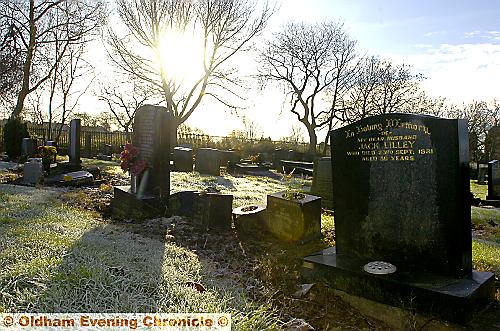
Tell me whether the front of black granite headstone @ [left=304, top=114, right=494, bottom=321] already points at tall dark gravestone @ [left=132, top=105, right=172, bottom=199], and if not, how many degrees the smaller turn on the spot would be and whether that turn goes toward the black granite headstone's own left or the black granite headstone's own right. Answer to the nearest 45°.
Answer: approximately 90° to the black granite headstone's own right

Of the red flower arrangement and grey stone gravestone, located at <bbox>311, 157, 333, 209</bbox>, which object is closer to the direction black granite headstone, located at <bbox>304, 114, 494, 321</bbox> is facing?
the red flower arrangement

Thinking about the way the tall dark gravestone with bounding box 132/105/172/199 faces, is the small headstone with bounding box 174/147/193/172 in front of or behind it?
behind

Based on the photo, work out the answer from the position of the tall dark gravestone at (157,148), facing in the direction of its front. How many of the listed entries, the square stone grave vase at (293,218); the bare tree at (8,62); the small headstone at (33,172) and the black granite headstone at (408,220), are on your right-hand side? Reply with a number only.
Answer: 2

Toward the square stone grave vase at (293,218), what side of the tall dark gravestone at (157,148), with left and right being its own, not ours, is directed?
left

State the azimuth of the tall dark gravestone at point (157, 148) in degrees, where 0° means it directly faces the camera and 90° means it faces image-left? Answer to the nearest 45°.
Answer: approximately 45°

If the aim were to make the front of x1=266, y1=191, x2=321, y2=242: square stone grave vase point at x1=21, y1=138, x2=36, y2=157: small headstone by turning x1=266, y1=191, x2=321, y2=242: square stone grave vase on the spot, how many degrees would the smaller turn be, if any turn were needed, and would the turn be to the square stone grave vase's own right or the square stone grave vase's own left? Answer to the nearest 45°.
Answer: approximately 90° to the square stone grave vase's own right

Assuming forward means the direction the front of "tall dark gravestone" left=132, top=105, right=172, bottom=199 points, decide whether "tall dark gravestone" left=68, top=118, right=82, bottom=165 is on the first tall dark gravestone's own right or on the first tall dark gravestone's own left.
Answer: on the first tall dark gravestone's own right

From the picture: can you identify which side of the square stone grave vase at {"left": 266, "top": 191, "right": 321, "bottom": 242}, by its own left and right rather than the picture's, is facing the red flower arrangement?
right

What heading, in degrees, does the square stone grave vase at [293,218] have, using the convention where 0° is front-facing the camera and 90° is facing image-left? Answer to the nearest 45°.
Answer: approximately 45°
